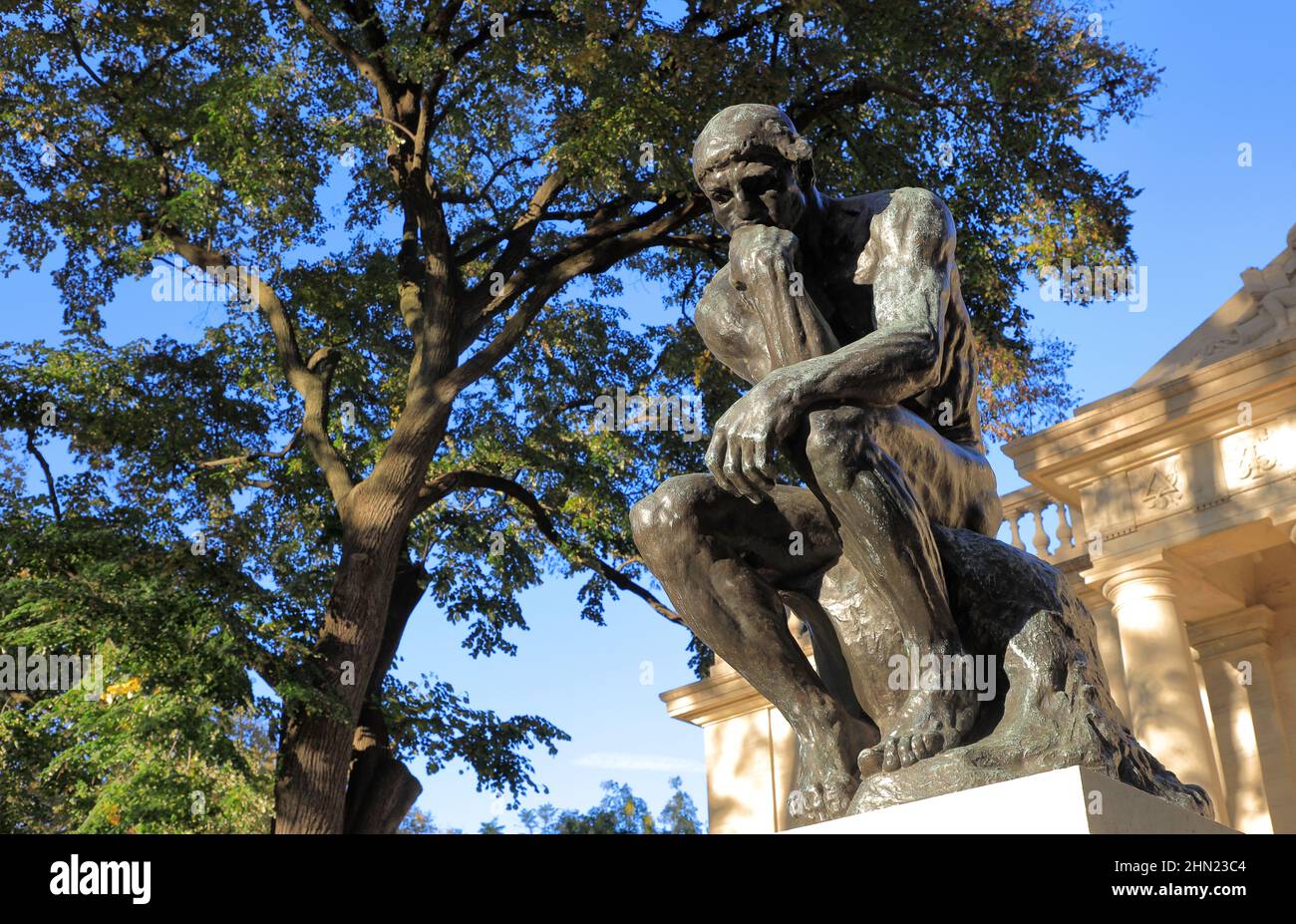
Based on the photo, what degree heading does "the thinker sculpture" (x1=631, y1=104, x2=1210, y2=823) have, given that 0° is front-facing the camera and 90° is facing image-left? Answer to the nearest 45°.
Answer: approximately 45°

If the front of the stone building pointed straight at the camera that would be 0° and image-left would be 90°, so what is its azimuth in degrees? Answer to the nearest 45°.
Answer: approximately 45°

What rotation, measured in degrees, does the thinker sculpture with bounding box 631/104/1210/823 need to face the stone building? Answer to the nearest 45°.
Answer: approximately 135° to its right
